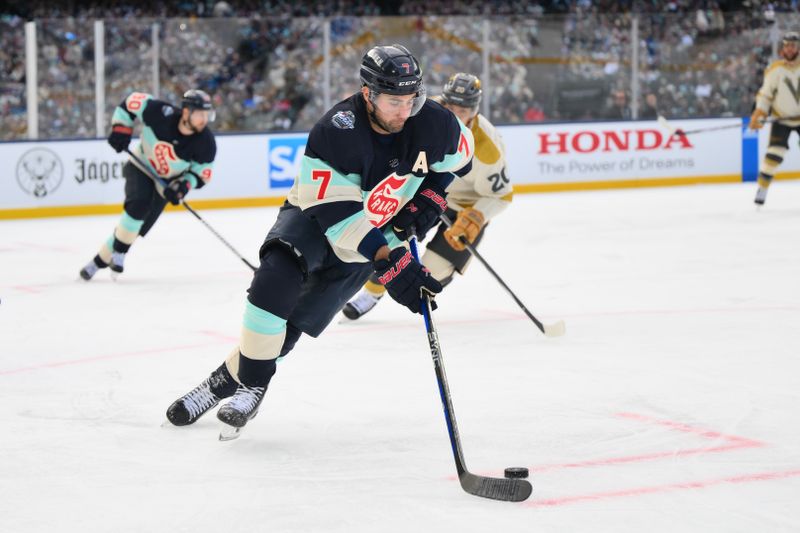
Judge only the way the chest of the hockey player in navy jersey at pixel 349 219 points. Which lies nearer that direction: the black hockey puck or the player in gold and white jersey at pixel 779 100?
the black hockey puck

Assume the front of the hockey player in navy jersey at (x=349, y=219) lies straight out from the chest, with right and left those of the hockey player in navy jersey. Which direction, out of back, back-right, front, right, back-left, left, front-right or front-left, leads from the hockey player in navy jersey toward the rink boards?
back-left

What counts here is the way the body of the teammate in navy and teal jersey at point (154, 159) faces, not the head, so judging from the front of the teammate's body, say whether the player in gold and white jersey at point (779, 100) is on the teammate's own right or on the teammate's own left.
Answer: on the teammate's own left

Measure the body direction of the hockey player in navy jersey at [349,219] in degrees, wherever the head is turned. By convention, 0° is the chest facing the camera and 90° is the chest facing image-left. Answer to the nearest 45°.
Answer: approximately 315°

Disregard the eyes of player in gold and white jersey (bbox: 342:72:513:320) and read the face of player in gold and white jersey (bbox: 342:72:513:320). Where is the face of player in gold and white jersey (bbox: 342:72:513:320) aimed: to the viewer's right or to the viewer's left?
to the viewer's left

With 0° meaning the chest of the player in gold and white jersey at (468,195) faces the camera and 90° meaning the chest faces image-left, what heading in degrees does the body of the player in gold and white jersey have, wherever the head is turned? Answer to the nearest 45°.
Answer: approximately 45°
